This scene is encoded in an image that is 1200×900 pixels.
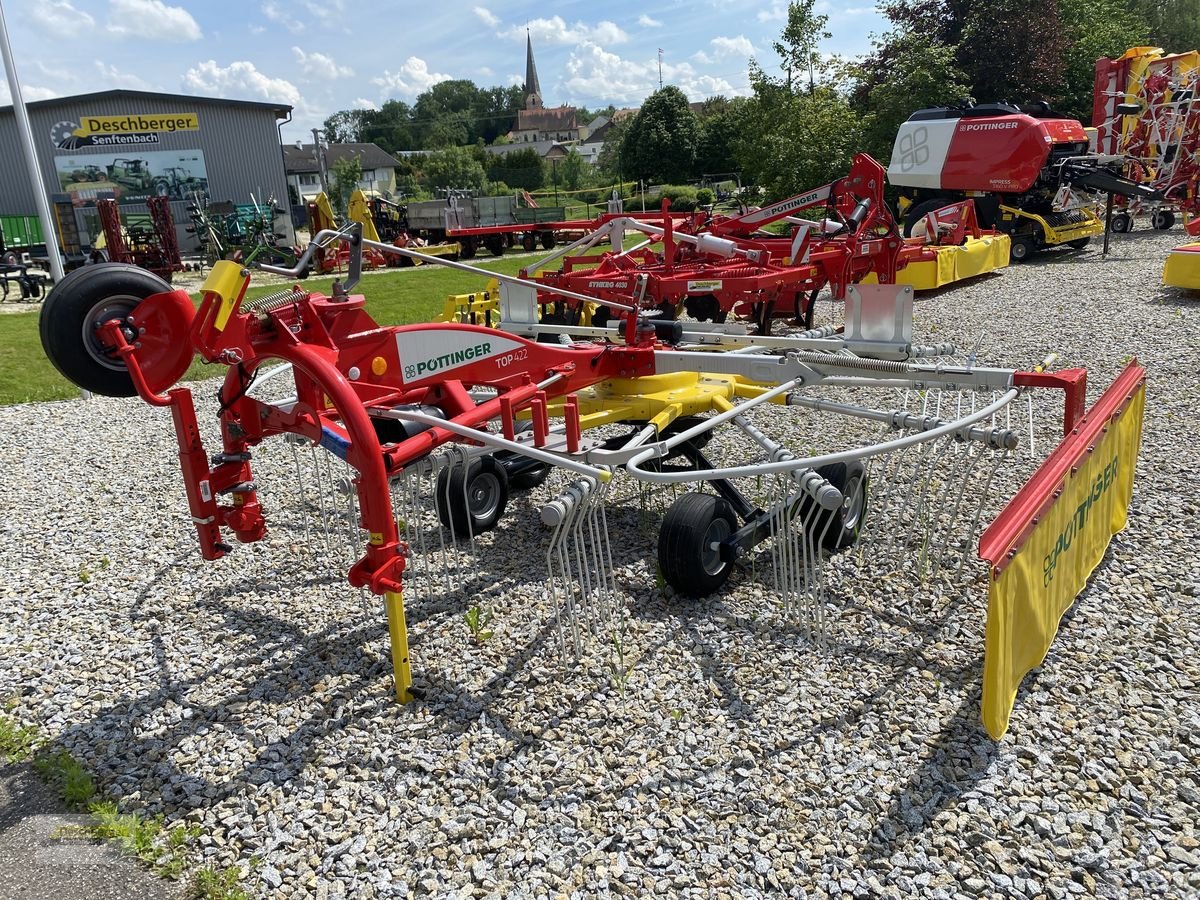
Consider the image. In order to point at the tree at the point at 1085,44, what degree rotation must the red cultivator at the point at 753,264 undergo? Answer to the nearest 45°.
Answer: approximately 90° to its left

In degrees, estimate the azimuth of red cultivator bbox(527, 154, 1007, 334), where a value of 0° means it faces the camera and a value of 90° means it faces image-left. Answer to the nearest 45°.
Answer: approximately 315°

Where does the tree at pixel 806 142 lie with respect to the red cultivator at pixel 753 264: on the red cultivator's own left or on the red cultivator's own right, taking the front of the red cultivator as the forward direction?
on the red cultivator's own left

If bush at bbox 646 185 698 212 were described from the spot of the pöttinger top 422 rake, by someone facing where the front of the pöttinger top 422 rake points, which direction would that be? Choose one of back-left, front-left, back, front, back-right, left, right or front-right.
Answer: back-right

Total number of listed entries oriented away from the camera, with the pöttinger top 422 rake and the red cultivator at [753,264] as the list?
0

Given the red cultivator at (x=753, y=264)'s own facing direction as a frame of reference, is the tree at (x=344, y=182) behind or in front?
behind
